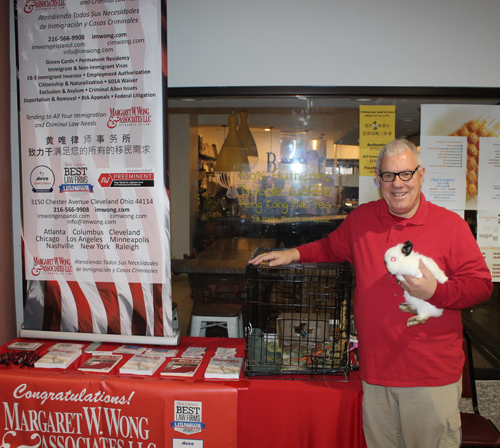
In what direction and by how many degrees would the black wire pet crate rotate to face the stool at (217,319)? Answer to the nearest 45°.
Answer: approximately 135° to its right

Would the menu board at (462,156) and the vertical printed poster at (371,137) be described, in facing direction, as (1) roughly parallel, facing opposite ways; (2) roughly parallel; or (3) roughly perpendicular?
roughly parallel

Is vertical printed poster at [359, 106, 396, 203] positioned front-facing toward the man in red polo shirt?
yes

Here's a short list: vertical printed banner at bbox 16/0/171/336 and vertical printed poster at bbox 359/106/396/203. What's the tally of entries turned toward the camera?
2

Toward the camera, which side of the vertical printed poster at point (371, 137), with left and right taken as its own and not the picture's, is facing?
front

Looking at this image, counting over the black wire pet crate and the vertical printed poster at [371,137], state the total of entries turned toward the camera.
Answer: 2

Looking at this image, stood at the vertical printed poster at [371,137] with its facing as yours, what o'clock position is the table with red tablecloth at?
The table with red tablecloth is roughly at 1 o'clock from the vertical printed poster.

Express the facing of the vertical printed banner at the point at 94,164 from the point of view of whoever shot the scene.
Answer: facing the viewer

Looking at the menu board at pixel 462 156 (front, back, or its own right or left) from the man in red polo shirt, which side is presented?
front

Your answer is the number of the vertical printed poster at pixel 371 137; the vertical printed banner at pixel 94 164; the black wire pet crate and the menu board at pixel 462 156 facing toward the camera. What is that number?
4

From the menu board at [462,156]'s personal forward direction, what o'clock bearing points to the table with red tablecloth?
The table with red tablecloth is roughly at 1 o'clock from the menu board.
